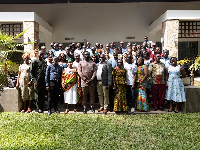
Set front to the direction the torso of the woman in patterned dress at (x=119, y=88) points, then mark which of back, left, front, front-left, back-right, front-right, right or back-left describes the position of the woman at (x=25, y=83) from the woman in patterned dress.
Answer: right

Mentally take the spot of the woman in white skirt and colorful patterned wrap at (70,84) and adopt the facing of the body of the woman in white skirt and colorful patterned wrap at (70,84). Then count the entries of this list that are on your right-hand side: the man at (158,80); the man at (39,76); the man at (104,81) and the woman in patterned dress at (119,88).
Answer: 1

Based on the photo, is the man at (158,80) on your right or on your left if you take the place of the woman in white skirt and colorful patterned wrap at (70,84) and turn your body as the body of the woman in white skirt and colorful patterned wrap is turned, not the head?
on your left

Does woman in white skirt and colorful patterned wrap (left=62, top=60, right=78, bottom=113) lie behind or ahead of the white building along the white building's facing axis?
ahead

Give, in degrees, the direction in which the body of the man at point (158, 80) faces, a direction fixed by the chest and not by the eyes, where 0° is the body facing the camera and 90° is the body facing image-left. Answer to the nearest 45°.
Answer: approximately 0°

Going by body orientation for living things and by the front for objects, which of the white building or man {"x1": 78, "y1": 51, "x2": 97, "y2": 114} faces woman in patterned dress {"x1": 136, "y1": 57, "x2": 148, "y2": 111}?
the white building

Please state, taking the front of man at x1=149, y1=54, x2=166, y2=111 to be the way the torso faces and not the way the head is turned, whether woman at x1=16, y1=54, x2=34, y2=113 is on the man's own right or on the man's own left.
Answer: on the man's own right

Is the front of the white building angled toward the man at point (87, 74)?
yes
